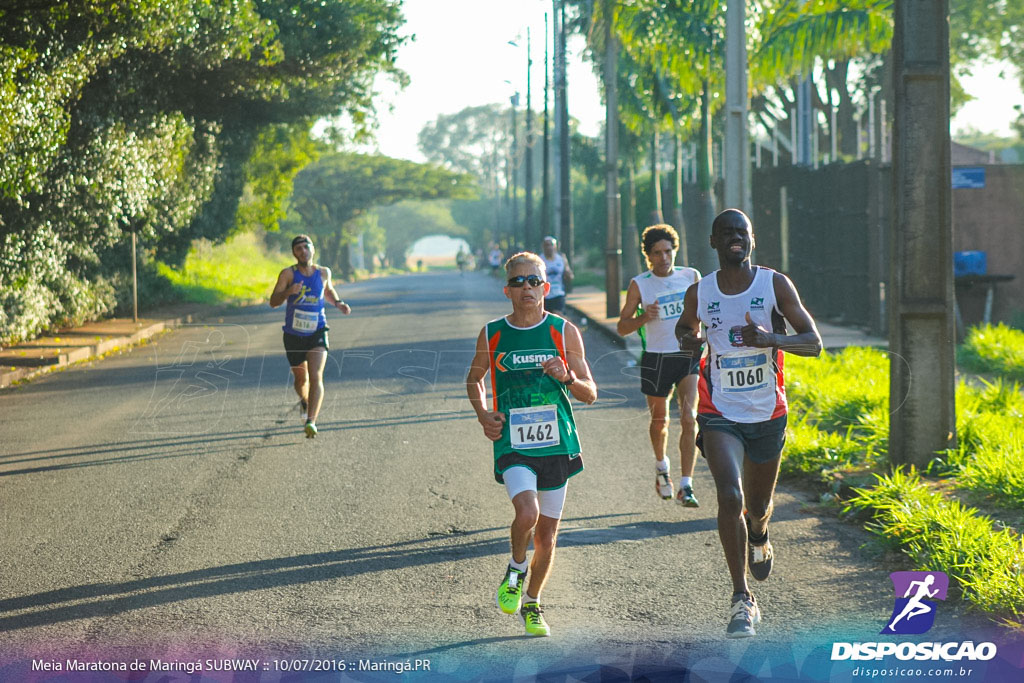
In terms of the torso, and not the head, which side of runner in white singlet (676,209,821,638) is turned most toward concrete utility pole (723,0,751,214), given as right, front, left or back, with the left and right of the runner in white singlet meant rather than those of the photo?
back

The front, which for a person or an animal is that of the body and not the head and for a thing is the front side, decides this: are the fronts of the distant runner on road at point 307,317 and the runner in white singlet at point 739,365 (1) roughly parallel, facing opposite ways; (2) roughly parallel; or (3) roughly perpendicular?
roughly parallel

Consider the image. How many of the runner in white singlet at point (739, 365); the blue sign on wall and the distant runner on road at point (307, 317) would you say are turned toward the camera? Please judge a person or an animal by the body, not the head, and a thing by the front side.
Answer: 3

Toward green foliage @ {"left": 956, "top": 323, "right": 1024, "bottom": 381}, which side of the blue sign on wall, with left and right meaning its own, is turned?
front

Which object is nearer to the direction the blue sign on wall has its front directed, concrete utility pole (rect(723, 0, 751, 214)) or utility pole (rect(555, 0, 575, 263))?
the concrete utility pole

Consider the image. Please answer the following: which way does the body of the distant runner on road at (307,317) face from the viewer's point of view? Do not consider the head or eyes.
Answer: toward the camera

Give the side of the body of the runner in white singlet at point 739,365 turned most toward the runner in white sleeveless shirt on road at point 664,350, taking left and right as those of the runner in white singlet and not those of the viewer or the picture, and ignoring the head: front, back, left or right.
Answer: back

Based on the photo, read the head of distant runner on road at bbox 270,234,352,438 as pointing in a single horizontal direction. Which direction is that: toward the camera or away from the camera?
toward the camera

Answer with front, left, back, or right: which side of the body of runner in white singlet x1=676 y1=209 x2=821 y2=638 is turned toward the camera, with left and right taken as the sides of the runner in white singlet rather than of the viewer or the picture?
front

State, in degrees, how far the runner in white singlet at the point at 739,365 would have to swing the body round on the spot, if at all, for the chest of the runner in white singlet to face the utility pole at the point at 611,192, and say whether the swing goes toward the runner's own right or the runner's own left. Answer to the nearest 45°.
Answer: approximately 180°

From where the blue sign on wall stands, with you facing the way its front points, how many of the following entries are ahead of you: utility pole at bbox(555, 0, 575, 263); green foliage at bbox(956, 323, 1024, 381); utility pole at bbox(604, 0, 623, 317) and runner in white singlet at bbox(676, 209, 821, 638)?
2

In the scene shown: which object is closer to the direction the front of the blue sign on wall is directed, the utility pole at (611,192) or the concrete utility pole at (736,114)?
the concrete utility pole
